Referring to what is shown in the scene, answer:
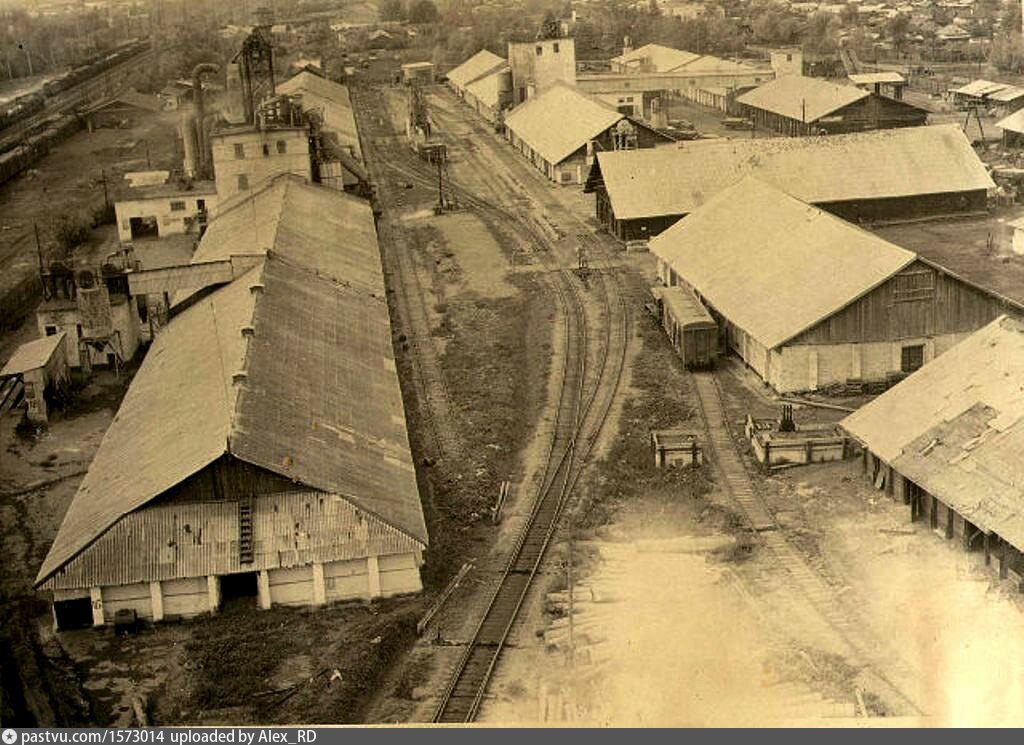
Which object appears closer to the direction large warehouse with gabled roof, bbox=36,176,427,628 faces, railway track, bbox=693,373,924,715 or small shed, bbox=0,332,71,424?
the railway track

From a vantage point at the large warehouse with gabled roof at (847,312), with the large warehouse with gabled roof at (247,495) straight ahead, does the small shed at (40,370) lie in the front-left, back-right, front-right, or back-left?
front-right

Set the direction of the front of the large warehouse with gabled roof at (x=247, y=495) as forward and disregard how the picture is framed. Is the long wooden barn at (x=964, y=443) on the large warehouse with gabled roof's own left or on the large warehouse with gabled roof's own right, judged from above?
on the large warehouse with gabled roof's own left

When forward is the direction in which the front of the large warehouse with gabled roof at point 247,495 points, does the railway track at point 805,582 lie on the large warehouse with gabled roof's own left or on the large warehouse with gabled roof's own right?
on the large warehouse with gabled roof's own left

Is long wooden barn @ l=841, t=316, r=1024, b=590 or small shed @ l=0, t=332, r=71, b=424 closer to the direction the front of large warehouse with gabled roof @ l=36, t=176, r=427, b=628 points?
the long wooden barn

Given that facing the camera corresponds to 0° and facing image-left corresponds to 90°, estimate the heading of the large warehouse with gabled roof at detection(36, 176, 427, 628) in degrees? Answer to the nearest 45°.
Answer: approximately 0°

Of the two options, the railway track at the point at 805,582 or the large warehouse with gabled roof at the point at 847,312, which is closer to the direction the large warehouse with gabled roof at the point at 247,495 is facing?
the railway track

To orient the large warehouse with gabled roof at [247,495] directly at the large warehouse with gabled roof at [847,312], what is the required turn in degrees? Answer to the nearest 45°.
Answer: approximately 135° to its left

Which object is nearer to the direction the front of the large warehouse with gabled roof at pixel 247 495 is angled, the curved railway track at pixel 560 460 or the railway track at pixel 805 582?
the railway track
